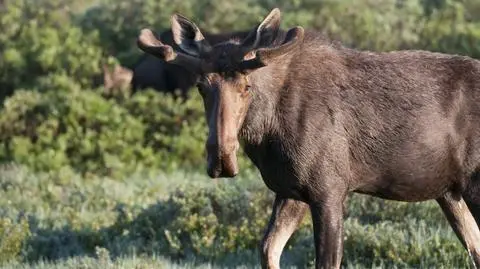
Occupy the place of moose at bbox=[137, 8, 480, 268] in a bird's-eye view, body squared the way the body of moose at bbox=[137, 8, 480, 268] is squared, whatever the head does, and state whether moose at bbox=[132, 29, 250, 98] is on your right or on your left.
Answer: on your right

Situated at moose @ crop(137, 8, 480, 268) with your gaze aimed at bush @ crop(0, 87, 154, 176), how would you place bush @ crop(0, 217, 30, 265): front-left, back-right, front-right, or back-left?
front-left

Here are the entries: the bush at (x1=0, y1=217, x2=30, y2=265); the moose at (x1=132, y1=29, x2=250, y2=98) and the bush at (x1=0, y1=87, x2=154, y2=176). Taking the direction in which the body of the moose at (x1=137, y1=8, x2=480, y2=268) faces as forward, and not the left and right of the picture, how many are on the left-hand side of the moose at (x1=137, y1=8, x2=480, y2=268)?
0

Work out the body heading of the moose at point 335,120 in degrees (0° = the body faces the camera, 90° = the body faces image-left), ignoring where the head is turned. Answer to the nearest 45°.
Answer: approximately 45°

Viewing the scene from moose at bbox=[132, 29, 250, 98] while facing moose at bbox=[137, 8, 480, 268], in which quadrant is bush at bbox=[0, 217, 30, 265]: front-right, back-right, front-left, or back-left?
front-right

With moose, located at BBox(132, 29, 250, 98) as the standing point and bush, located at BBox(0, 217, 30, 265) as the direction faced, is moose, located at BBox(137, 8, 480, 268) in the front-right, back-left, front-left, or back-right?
front-left

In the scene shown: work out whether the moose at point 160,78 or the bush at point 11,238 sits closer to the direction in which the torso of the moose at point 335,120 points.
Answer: the bush

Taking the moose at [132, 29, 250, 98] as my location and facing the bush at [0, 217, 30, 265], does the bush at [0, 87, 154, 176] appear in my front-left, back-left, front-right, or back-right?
front-right

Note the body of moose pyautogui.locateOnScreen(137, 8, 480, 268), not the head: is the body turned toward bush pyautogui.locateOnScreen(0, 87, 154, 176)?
no
